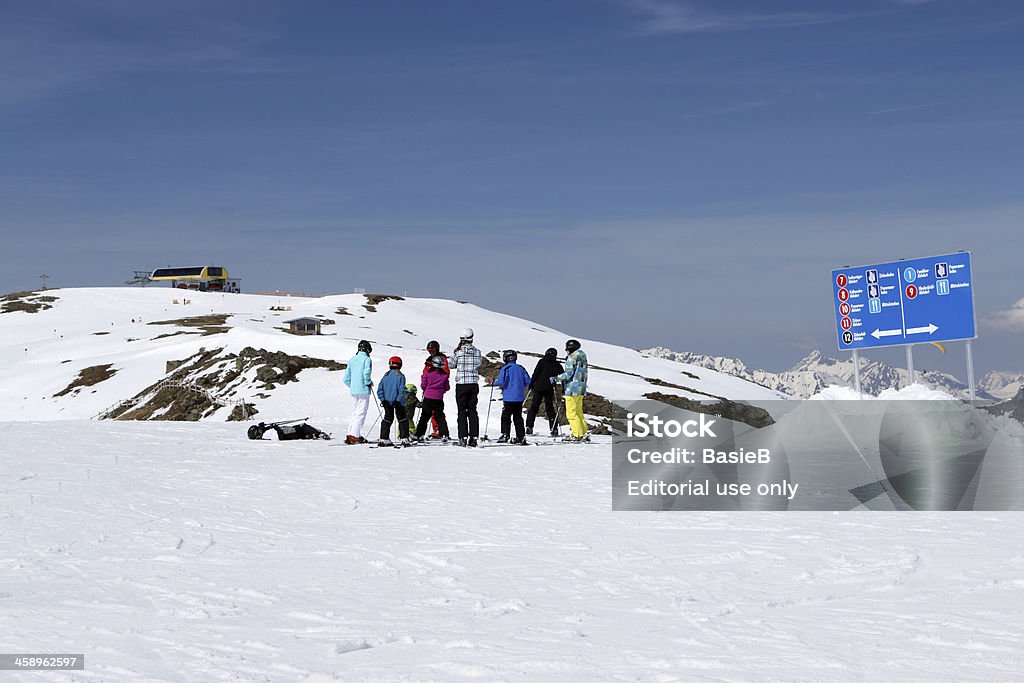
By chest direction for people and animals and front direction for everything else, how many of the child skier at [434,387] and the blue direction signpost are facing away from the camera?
1

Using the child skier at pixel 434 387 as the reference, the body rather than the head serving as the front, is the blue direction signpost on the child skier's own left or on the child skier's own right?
on the child skier's own right

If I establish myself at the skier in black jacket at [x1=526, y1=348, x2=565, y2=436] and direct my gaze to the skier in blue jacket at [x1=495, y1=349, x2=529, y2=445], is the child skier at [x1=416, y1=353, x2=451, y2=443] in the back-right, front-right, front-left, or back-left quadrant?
front-right

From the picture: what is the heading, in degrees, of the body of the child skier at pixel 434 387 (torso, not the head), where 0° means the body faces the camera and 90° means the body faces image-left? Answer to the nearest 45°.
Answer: approximately 180°

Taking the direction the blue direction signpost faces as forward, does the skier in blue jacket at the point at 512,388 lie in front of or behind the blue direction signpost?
in front

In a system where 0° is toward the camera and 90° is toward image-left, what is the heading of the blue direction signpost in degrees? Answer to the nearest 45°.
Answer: approximately 45°

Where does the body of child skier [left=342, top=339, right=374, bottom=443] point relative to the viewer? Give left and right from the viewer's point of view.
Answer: facing away from the viewer and to the right of the viewer

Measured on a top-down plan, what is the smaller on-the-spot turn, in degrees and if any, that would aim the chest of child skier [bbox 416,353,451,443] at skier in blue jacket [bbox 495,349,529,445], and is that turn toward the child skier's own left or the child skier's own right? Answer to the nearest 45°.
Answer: approximately 90° to the child skier's own right

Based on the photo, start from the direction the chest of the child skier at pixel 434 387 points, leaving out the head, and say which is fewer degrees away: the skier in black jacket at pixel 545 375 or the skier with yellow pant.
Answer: the skier in black jacket

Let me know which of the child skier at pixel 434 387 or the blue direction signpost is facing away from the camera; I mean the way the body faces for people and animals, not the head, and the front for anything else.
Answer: the child skier

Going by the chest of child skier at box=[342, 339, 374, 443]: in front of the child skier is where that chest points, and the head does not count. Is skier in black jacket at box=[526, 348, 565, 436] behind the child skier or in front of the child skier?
in front

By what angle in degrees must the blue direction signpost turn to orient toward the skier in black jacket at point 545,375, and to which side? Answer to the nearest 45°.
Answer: approximately 45° to its right

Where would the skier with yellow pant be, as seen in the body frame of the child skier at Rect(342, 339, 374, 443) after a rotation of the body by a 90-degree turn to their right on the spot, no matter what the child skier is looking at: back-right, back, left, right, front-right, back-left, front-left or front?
front-left
